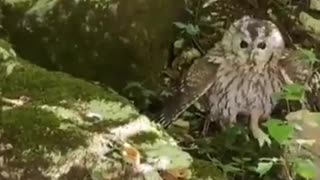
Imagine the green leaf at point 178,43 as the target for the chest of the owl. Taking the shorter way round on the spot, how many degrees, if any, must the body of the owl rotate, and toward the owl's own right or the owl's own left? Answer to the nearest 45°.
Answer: approximately 135° to the owl's own right

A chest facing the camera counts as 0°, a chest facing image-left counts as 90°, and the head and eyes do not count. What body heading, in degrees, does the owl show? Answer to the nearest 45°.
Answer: approximately 0°

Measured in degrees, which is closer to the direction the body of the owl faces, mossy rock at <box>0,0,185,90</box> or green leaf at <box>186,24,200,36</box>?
the mossy rock

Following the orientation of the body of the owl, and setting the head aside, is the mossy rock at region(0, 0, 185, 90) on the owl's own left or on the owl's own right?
on the owl's own right
